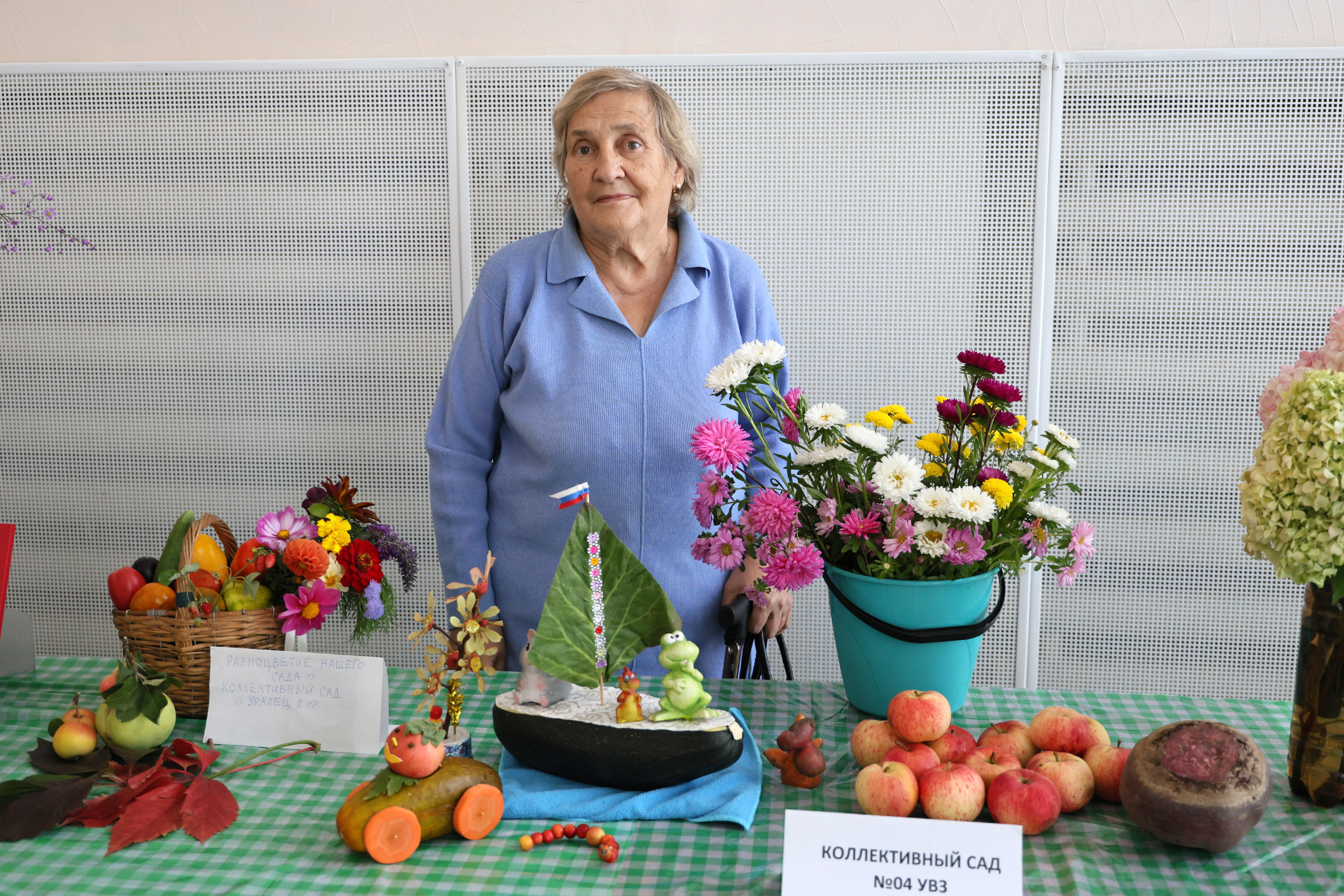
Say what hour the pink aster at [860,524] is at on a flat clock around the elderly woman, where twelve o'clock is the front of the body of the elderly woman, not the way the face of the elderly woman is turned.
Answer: The pink aster is roughly at 11 o'clock from the elderly woman.

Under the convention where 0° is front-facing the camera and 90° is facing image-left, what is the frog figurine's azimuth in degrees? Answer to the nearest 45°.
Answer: approximately 0°

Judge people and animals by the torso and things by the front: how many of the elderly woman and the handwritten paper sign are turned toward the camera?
2

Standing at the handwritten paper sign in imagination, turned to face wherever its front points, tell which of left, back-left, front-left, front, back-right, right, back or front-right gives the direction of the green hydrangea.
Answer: front-left

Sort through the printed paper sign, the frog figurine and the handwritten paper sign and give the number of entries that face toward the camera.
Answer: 3

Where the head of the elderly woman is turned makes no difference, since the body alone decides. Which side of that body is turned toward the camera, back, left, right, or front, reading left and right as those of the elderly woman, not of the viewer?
front

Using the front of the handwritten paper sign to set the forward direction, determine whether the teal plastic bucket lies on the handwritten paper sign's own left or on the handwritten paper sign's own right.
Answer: on the handwritten paper sign's own left

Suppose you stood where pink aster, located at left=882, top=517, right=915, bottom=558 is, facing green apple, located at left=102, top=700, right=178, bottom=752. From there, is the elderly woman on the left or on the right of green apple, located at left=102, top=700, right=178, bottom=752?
right

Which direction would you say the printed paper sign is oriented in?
toward the camera

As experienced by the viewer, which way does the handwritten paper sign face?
facing the viewer

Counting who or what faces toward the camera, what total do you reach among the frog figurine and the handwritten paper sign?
2
